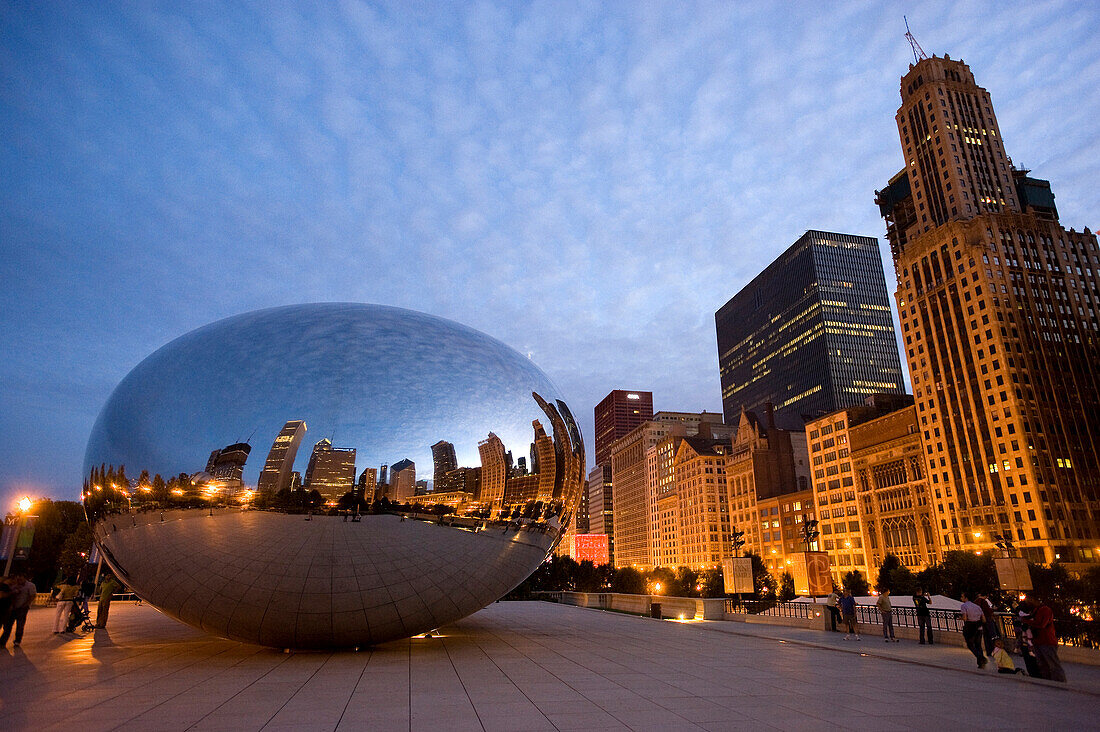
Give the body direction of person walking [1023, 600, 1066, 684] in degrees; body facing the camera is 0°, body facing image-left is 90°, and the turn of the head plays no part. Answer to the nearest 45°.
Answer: approximately 90°

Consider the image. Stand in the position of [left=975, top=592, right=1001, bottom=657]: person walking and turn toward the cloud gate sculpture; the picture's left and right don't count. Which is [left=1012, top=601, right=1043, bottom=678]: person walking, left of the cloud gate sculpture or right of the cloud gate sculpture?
left

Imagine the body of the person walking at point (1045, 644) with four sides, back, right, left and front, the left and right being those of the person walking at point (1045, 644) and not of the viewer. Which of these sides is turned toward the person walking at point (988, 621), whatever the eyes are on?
right

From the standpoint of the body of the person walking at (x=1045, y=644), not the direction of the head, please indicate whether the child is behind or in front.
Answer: in front

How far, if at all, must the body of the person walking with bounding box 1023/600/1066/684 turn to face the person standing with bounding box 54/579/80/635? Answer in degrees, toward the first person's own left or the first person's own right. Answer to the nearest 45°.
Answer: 0° — they already face them
